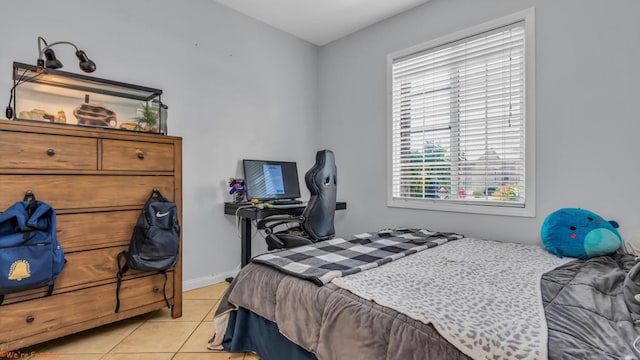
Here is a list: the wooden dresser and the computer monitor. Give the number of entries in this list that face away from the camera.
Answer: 0

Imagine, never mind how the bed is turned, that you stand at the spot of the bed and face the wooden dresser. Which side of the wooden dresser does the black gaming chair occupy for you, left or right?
right

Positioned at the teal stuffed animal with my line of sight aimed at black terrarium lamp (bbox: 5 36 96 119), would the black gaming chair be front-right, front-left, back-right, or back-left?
front-right

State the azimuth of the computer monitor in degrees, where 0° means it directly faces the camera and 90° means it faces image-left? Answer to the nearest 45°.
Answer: approximately 315°

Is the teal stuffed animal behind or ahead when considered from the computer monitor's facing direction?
ahead

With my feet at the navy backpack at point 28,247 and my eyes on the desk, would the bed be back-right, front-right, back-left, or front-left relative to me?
front-right

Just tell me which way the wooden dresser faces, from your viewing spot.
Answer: facing the viewer and to the right of the viewer

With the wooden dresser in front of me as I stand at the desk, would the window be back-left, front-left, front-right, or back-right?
back-left

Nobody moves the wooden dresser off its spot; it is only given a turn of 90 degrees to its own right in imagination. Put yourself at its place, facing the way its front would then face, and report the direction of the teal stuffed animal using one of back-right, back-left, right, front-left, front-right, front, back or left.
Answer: left

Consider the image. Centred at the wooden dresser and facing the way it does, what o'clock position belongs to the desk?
The desk is roughly at 10 o'clock from the wooden dresser.

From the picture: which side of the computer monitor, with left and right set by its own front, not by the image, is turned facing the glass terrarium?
right

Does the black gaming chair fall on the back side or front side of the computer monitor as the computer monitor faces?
on the front side
